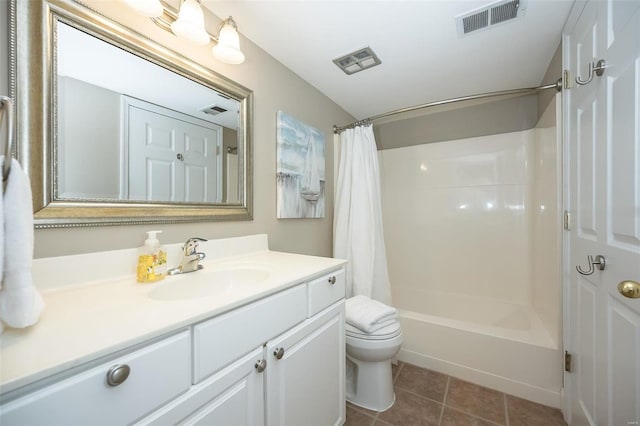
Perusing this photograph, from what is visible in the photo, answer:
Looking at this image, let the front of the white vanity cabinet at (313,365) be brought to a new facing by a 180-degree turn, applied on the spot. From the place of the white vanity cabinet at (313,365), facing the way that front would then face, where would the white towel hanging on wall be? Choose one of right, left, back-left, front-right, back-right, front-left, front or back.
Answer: left

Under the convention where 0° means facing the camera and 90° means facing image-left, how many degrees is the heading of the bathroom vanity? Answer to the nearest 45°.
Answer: approximately 315°

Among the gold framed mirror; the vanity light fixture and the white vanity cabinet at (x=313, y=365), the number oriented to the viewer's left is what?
0

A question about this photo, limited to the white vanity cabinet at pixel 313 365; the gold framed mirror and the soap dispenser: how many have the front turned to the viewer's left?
0

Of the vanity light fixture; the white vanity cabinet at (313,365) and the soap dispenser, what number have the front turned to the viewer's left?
0

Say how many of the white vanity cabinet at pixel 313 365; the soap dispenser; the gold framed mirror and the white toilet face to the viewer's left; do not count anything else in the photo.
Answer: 0

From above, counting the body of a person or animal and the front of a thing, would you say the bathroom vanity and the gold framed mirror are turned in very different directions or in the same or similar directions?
same or similar directions

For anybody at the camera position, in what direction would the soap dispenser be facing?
facing the viewer and to the right of the viewer
